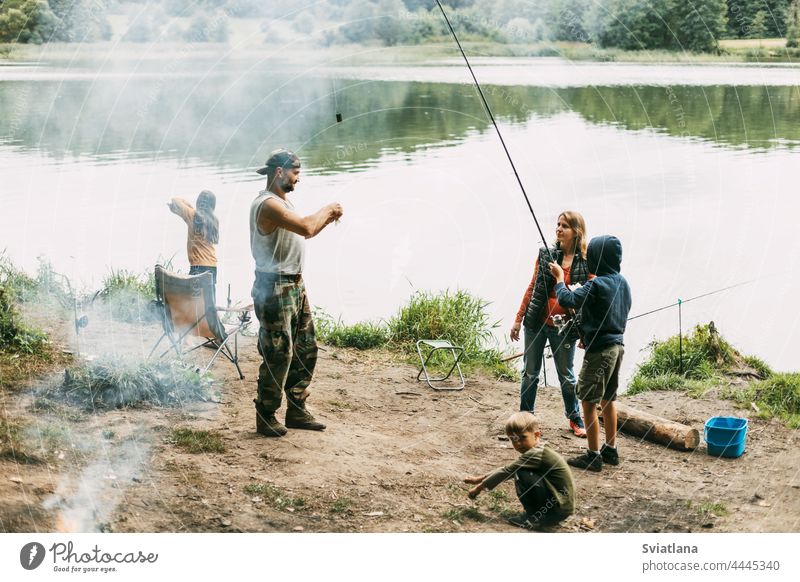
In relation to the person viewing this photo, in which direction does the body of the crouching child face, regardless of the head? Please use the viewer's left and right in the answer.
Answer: facing to the left of the viewer

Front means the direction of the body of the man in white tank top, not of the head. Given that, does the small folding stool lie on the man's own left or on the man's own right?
on the man's own left

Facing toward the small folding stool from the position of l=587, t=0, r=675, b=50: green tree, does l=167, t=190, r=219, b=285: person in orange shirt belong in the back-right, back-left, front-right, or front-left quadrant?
front-right

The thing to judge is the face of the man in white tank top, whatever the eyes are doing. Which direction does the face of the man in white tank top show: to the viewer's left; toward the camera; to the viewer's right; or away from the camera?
to the viewer's right

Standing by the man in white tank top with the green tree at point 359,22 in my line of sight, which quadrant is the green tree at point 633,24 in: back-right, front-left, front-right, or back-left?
front-right

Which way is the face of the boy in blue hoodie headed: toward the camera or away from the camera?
away from the camera

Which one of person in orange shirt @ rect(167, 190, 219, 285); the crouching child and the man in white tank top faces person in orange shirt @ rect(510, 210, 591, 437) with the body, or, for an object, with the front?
the man in white tank top

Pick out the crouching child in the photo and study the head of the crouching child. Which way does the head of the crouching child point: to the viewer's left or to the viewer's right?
to the viewer's left

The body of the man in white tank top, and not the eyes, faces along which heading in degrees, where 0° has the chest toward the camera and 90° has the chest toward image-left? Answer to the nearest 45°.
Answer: approximately 270°

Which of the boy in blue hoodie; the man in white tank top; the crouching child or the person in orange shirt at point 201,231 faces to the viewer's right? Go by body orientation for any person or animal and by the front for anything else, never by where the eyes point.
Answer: the man in white tank top

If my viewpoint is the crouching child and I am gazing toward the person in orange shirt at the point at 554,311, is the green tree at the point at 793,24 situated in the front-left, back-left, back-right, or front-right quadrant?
front-right

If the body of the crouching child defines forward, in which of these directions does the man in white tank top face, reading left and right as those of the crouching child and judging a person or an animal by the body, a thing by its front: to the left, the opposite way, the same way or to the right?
the opposite way

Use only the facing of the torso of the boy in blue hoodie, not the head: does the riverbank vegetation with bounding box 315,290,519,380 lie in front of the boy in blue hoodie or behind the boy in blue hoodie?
in front

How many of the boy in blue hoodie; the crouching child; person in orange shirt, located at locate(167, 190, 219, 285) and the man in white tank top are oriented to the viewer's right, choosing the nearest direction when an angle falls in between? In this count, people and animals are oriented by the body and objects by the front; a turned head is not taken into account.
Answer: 1
